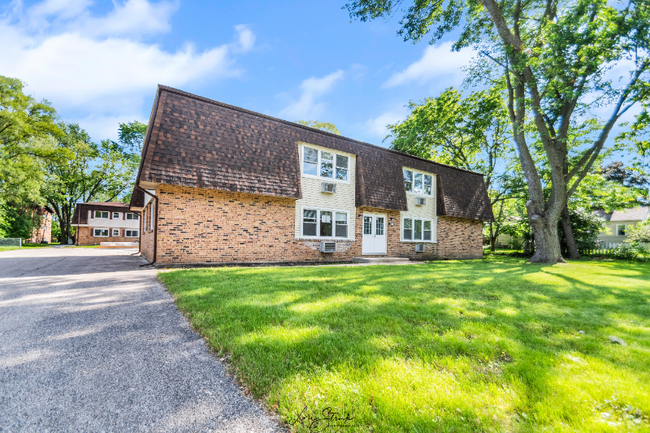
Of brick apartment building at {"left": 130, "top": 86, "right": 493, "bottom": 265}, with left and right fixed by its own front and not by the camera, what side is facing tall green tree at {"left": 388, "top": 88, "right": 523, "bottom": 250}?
left

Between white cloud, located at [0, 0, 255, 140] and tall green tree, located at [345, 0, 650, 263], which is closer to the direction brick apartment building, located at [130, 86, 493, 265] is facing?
the tall green tree

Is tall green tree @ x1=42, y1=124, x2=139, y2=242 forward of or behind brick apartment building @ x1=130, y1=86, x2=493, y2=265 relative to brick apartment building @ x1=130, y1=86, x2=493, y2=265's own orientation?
behind

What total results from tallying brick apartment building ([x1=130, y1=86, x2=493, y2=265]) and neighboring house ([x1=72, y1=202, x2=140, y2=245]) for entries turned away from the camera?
0

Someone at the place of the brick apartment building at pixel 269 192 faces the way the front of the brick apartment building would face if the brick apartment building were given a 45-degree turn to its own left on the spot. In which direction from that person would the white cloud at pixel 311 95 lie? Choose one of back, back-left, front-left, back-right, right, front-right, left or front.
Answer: left

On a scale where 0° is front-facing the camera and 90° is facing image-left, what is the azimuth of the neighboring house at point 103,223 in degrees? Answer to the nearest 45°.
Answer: approximately 0°
